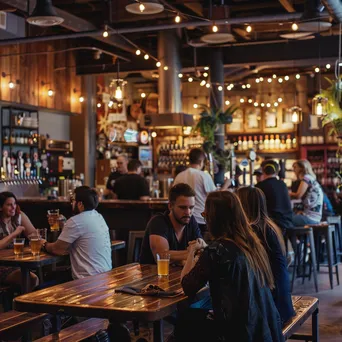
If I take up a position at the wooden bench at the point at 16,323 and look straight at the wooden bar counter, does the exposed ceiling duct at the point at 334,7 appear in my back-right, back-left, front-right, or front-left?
front-right

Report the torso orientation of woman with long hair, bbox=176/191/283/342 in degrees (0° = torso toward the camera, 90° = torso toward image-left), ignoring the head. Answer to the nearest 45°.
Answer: approximately 135°

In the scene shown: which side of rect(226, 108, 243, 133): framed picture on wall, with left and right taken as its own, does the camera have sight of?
front

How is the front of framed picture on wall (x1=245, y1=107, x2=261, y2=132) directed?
toward the camera

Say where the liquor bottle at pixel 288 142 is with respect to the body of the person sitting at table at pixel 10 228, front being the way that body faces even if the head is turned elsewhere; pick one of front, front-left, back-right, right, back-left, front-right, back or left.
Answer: left

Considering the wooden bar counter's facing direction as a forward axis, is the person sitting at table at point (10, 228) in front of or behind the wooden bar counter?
in front

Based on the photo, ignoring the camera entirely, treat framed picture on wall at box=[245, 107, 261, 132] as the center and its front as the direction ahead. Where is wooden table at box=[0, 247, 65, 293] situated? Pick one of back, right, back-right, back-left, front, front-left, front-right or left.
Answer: front

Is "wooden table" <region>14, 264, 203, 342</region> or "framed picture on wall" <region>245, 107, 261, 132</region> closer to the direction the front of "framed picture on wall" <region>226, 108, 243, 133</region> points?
the wooden table

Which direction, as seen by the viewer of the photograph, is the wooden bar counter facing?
facing the viewer

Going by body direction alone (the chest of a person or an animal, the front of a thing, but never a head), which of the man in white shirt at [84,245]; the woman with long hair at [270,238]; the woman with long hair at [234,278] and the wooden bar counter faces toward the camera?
the wooden bar counter

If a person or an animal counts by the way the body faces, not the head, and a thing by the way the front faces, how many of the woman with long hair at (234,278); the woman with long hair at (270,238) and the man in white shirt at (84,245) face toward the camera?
0

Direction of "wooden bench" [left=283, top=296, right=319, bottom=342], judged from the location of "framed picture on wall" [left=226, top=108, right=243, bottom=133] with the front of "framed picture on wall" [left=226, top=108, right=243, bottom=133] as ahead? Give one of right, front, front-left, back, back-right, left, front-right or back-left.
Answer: front

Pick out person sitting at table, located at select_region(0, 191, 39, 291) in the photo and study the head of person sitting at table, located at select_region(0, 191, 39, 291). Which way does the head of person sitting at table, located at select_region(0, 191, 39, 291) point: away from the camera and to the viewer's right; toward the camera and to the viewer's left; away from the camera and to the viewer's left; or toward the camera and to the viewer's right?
toward the camera and to the viewer's right

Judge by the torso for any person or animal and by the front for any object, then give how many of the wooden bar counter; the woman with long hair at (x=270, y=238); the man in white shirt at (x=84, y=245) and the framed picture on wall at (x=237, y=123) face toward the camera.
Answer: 2

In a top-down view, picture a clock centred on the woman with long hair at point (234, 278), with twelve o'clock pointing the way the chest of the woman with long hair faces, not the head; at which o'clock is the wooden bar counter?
The wooden bar counter is roughly at 1 o'clock from the woman with long hair.

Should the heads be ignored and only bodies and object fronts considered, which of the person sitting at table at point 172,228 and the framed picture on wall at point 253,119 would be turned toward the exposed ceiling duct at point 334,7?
the framed picture on wall
